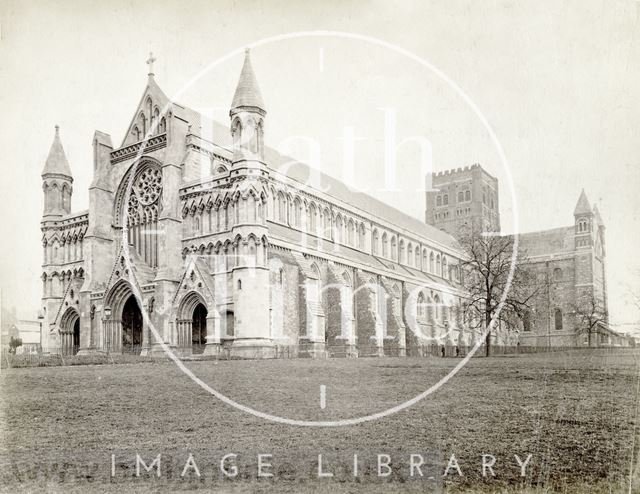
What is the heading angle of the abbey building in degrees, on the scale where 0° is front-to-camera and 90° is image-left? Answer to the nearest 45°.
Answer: approximately 45°
